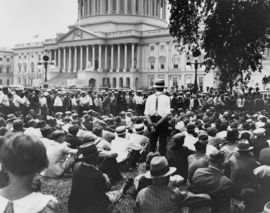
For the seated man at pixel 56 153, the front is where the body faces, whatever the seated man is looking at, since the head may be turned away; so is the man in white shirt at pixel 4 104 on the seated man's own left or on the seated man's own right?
on the seated man's own left

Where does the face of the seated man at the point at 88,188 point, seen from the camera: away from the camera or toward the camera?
away from the camera

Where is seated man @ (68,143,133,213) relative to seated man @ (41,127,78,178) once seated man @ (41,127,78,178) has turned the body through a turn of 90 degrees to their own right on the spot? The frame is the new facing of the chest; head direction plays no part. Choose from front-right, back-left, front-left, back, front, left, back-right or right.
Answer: front-right

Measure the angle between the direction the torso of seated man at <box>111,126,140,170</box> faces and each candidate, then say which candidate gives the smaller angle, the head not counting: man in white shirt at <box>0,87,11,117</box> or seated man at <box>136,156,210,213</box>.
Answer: the man in white shirt

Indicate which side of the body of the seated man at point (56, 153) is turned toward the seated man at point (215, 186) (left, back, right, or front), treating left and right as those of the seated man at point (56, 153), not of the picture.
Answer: right

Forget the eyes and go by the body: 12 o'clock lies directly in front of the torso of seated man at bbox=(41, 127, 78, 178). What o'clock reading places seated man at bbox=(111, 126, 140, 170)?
seated man at bbox=(111, 126, 140, 170) is roughly at 1 o'clock from seated man at bbox=(41, 127, 78, 178).

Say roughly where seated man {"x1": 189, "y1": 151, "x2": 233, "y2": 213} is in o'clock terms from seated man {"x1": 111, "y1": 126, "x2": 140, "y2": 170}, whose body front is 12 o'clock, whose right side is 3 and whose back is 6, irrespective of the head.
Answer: seated man {"x1": 189, "y1": 151, "x2": 233, "y2": 213} is roughly at 4 o'clock from seated man {"x1": 111, "y1": 126, "x2": 140, "y2": 170}.

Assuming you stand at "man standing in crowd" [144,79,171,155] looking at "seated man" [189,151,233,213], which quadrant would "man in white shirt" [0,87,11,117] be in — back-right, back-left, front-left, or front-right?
back-right

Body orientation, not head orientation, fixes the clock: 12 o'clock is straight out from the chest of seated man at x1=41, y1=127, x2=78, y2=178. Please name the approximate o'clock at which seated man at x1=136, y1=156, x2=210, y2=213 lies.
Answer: seated man at x1=136, y1=156, x2=210, y2=213 is roughly at 4 o'clock from seated man at x1=41, y1=127, x2=78, y2=178.

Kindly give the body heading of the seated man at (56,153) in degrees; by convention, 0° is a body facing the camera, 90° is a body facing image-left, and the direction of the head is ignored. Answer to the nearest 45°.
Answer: approximately 225°

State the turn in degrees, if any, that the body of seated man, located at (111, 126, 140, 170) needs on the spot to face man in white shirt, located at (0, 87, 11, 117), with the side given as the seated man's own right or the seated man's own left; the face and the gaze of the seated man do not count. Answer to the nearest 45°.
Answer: approximately 90° to the seated man's own left

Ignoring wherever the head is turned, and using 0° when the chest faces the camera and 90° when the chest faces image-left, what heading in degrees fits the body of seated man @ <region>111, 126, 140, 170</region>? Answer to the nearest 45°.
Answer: approximately 225°

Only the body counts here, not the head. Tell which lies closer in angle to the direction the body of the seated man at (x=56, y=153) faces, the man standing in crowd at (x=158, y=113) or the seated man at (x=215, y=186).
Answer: the man standing in crowd
